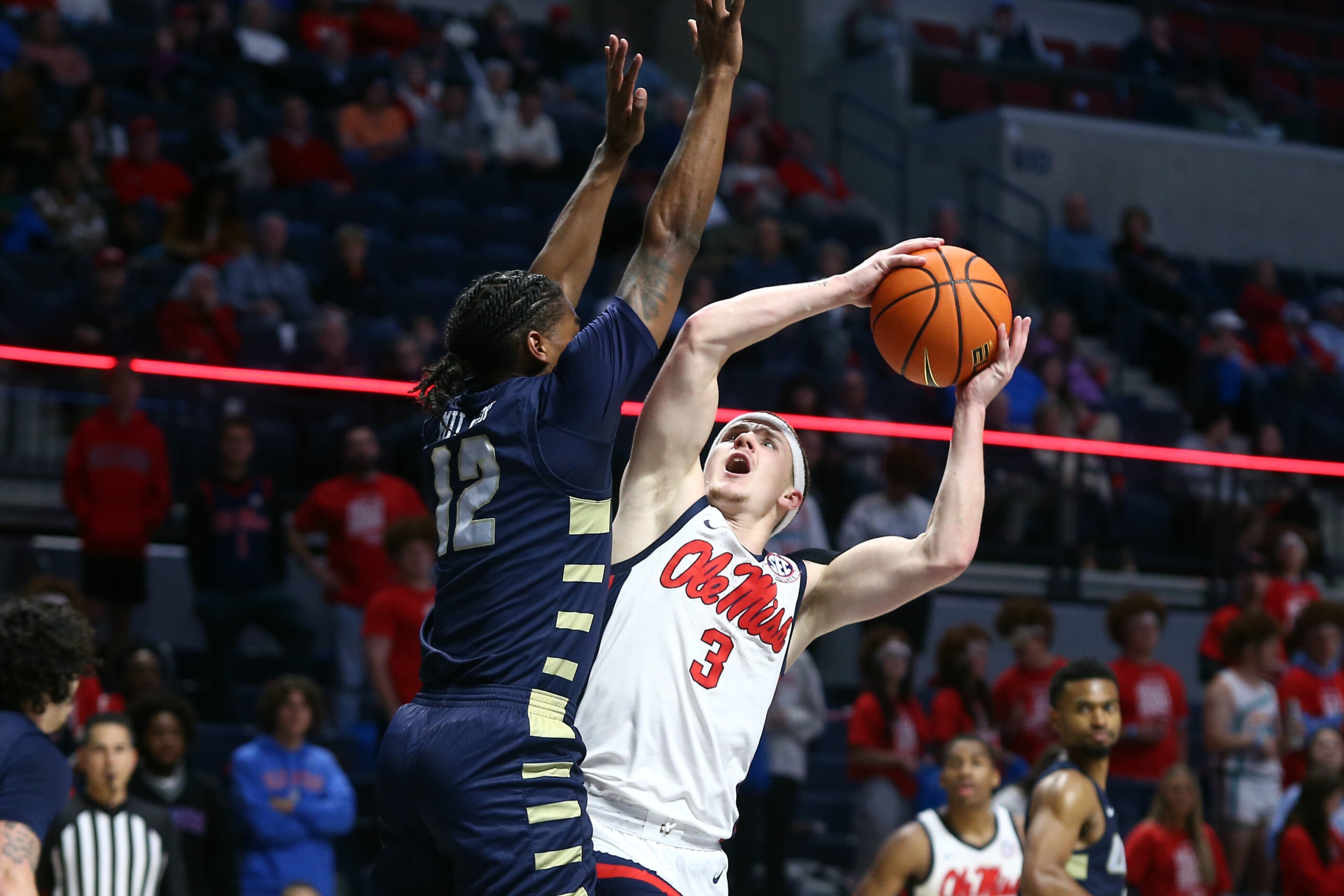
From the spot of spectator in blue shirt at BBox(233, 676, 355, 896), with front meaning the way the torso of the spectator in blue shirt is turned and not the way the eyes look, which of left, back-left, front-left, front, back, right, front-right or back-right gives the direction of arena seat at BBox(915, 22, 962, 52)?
back-left

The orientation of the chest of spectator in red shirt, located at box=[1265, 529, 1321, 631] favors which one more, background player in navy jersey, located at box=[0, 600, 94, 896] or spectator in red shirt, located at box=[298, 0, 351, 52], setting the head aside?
the background player in navy jersey

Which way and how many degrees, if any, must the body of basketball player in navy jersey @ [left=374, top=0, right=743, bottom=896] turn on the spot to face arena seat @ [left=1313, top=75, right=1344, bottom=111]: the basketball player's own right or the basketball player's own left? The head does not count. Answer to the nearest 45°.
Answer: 0° — they already face it

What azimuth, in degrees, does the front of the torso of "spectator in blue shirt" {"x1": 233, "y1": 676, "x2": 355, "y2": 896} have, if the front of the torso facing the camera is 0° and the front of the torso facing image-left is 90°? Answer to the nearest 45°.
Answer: approximately 0°

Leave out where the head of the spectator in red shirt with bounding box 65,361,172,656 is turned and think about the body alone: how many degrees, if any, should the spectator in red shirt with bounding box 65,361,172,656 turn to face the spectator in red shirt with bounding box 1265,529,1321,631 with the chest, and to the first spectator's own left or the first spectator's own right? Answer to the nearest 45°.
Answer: approximately 90° to the first spectator's own left

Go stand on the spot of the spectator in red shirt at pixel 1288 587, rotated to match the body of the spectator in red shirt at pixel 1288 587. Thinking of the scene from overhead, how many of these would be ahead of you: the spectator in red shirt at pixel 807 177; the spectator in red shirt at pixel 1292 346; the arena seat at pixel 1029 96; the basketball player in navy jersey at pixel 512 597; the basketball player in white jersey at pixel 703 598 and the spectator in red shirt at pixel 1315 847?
3

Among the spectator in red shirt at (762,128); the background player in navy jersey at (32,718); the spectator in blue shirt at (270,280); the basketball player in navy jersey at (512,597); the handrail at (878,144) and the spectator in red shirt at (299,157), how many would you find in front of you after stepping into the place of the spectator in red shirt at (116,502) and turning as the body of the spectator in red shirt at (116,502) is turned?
2

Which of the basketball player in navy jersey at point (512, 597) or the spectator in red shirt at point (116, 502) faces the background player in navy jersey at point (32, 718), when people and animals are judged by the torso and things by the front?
the spectator in red shirt

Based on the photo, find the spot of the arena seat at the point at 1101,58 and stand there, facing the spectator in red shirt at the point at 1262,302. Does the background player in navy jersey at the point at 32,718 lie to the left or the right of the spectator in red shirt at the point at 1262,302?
right

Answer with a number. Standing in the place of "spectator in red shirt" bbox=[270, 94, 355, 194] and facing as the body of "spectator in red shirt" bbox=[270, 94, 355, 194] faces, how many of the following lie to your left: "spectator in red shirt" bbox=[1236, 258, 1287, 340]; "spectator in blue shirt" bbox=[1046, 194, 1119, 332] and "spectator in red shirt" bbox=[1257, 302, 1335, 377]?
3

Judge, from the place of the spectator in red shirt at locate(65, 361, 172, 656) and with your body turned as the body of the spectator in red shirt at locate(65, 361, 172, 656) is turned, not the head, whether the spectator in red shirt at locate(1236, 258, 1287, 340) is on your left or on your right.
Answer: on your left

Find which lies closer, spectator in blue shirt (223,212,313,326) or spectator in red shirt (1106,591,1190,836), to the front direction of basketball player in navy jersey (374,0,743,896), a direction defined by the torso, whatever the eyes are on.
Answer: the spectator in red shirt
